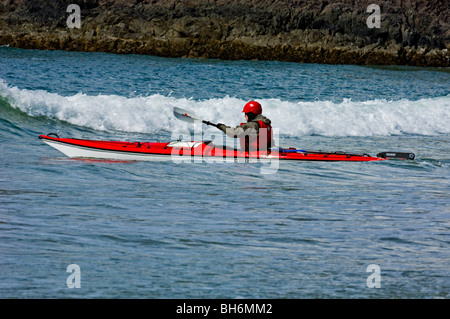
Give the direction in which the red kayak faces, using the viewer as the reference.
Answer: facing to the left of the viewer
